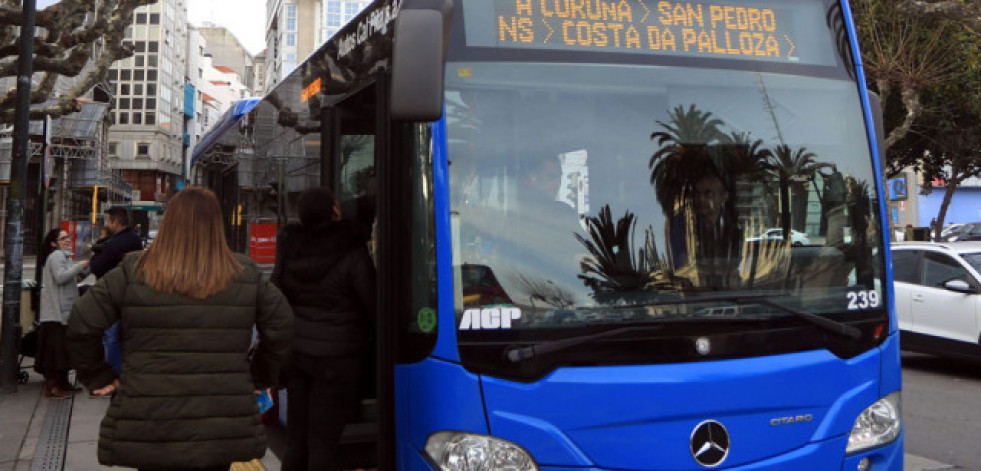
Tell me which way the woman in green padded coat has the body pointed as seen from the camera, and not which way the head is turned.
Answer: away from the camera

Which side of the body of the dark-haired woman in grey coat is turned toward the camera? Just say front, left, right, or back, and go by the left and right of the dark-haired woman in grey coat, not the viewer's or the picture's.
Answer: right

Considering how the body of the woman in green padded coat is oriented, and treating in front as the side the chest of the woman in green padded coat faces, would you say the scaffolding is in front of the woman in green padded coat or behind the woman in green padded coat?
in front

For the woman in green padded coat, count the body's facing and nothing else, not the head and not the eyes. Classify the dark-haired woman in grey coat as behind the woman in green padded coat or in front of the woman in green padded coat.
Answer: in front

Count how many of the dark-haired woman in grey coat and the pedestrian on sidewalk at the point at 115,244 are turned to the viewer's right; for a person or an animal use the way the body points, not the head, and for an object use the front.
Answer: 1

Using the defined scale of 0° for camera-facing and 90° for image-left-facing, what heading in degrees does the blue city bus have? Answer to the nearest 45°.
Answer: approximately 315°

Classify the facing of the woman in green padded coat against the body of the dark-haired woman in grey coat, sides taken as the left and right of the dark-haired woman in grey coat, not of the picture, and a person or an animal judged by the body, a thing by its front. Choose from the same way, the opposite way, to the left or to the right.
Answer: to the left

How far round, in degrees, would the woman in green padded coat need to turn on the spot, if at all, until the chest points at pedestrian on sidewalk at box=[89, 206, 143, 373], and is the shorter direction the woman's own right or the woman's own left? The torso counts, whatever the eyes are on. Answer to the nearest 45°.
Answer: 0° — they already face them

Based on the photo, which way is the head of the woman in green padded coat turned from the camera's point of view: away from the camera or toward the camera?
away from the camera

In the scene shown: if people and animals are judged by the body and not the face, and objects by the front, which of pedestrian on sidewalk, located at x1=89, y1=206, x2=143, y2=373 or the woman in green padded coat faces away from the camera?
the woman in green padded coat

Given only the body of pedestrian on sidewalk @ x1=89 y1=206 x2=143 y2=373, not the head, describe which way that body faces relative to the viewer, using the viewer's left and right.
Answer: facing to the left of the viewer
